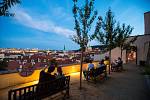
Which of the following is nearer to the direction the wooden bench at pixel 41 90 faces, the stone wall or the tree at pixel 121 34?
the stone wall

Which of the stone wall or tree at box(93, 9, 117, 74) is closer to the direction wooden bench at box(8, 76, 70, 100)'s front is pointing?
the stone wall

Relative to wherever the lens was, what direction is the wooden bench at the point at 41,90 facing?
facing away from the viewer and to the left of the viewer

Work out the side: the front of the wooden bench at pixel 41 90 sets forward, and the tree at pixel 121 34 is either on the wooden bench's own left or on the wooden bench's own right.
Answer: on the wooden bench's own right

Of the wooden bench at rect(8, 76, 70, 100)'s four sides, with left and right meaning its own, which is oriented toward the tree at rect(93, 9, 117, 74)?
right
